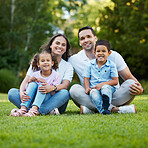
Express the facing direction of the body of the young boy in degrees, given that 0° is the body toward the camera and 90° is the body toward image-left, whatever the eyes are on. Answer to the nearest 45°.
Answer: approximately 0°

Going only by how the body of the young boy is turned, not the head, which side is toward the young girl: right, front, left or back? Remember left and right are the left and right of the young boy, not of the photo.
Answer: right
